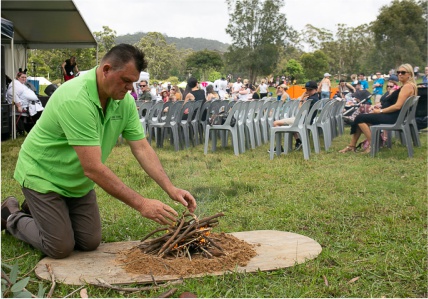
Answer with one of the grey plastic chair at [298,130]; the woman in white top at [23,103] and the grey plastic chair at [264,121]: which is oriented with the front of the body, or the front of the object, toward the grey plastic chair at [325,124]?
the woman in white top

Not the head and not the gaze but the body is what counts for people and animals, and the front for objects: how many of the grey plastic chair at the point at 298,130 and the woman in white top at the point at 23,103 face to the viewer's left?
1

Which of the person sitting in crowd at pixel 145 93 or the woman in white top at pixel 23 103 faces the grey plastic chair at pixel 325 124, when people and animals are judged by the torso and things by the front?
the woman in white top

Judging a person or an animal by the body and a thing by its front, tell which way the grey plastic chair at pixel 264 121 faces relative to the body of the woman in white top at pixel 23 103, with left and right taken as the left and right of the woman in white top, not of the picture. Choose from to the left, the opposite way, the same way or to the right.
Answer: the opposite way

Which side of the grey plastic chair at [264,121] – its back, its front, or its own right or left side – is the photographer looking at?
left

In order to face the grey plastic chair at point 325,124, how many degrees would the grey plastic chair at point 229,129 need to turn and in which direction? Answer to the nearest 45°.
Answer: approximately 180°

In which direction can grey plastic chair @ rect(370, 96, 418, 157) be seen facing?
to the viewer's left

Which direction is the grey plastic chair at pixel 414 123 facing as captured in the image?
to the viewer's left

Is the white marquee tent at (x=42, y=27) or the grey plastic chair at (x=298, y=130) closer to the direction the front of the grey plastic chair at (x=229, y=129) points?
the white marquee tent

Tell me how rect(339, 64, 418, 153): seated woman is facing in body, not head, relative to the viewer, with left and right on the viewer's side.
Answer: facing to the left of the viewer

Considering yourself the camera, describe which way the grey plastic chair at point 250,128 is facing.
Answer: facing to the left of the viewer

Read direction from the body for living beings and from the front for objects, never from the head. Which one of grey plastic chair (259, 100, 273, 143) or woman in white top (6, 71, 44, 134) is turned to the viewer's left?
the grey plastic chair

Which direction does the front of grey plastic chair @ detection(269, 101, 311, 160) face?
to the viewer's left

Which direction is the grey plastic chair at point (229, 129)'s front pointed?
to the viewer's left
